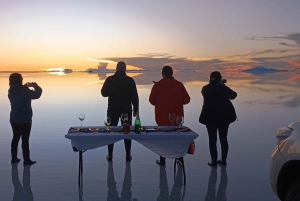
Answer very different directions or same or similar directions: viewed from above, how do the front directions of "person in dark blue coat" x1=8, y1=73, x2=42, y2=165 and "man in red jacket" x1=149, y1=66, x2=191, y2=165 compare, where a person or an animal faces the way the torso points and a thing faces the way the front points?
same or similar directions

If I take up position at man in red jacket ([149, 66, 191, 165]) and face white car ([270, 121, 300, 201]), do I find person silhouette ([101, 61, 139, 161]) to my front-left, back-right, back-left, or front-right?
back-right

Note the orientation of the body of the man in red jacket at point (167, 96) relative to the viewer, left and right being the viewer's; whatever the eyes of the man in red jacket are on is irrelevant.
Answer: facing away from the viewer

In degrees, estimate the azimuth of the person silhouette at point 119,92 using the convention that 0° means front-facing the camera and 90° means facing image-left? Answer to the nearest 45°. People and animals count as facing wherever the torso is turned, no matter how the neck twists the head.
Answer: approximately 180°

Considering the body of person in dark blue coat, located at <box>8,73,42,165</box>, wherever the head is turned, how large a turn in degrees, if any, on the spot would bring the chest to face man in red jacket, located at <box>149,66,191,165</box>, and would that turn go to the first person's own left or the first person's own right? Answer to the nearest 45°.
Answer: approximately 45° to the first person's own right

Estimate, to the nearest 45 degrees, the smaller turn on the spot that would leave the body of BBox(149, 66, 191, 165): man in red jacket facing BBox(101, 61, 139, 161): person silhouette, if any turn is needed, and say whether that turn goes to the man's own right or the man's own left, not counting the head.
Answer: approximately 45° to the man's own left

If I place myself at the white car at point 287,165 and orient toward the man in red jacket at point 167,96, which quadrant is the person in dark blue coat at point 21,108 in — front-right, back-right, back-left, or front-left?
front-left

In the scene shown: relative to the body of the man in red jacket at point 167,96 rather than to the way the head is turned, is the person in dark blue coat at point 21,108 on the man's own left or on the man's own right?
on the man's own left

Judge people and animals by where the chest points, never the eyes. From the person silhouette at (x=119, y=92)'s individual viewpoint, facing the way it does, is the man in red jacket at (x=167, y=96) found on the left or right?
on its right

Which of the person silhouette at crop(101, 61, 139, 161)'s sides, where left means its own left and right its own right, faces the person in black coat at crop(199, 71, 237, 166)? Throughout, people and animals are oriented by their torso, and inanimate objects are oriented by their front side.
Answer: right

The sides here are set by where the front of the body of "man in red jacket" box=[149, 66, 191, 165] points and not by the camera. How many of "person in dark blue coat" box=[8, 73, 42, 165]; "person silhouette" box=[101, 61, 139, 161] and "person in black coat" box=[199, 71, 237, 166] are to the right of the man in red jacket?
1

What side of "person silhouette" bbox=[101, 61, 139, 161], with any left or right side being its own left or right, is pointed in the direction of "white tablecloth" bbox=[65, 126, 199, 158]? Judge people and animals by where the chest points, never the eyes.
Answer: back
